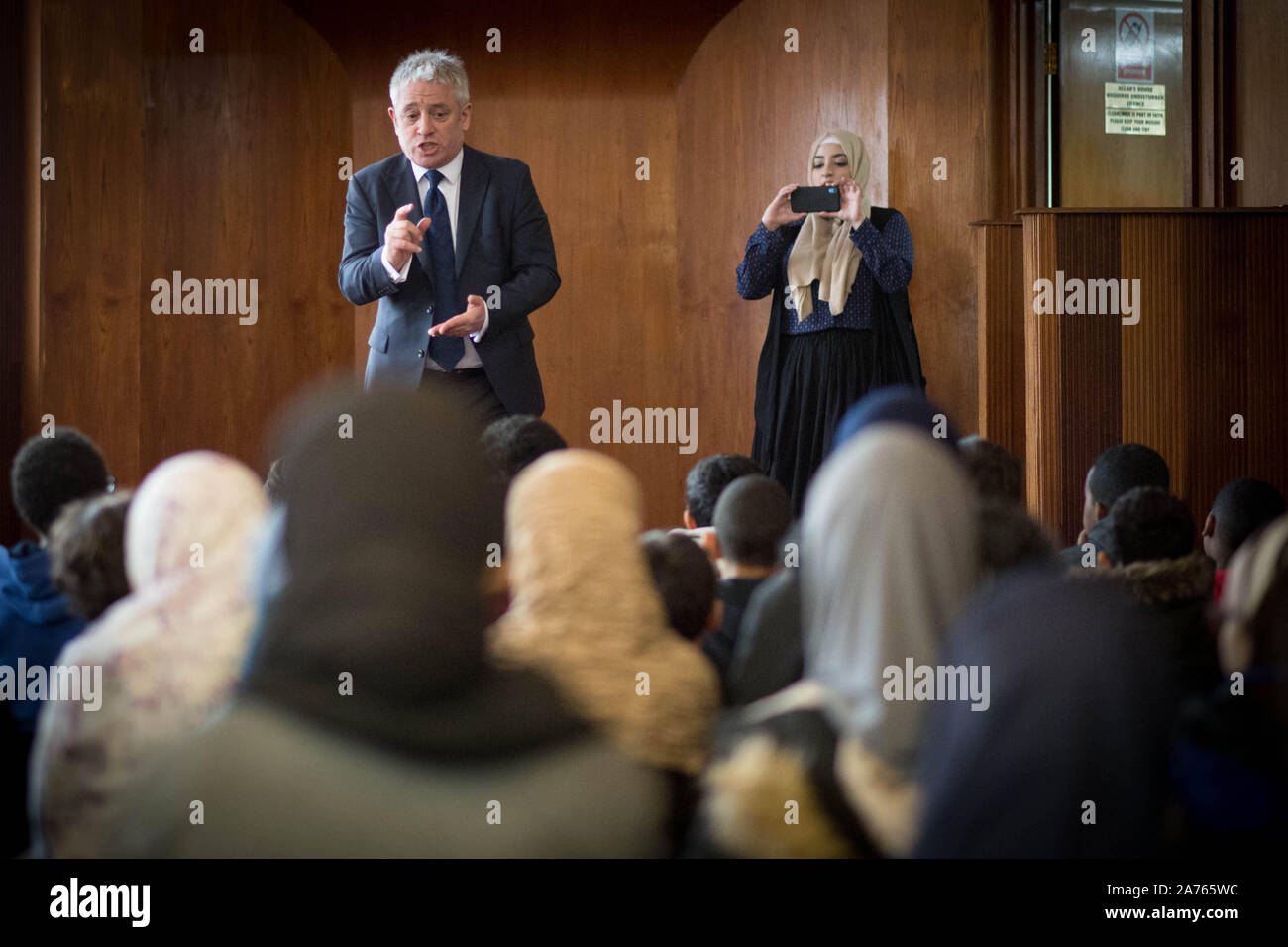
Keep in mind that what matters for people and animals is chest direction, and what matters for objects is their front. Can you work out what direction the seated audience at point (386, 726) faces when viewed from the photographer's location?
facing away from the viewer

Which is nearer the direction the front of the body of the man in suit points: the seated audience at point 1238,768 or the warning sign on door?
the seated audience

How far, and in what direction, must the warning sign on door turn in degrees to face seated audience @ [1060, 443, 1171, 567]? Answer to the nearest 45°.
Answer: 0° — it already faces them

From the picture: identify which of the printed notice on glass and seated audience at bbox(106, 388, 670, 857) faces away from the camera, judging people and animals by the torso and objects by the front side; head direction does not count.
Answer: the seated audience

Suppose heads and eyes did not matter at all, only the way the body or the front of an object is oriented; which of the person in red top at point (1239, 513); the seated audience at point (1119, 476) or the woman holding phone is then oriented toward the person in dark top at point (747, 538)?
the woman holding phone

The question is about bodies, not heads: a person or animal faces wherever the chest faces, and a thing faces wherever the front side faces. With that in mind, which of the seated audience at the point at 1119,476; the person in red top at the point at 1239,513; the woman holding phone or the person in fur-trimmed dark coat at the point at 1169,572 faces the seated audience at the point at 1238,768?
the woman holding phone

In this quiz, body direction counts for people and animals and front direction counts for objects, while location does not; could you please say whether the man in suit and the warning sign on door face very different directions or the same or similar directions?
same or similar directions

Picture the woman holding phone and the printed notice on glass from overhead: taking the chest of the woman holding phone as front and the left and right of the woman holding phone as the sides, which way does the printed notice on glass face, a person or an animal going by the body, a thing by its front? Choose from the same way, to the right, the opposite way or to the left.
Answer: the same way

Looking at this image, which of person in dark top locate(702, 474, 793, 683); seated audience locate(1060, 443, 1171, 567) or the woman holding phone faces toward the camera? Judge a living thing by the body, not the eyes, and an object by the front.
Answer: the woman holding phone

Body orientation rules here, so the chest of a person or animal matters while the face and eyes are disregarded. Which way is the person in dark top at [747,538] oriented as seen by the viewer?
away from the camera

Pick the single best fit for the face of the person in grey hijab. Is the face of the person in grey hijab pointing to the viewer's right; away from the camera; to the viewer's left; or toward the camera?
away from the camera

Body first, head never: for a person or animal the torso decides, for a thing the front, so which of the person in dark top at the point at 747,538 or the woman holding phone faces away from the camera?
the person in dark top

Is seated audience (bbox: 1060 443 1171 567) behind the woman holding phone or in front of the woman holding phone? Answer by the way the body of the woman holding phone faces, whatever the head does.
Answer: in front

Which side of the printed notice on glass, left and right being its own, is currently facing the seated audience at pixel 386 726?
front

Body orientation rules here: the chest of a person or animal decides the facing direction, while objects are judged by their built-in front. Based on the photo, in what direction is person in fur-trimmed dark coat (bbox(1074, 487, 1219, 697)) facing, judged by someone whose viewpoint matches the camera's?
facing away from the viewer and to the left of the viewer

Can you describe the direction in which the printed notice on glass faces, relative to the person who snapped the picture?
facing the viewer

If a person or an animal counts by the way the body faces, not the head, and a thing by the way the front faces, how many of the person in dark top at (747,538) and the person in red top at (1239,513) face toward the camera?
0

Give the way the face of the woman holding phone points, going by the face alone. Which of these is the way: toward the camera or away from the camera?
toward the camera

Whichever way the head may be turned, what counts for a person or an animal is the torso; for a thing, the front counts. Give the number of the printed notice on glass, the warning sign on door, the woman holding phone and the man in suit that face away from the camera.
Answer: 0
